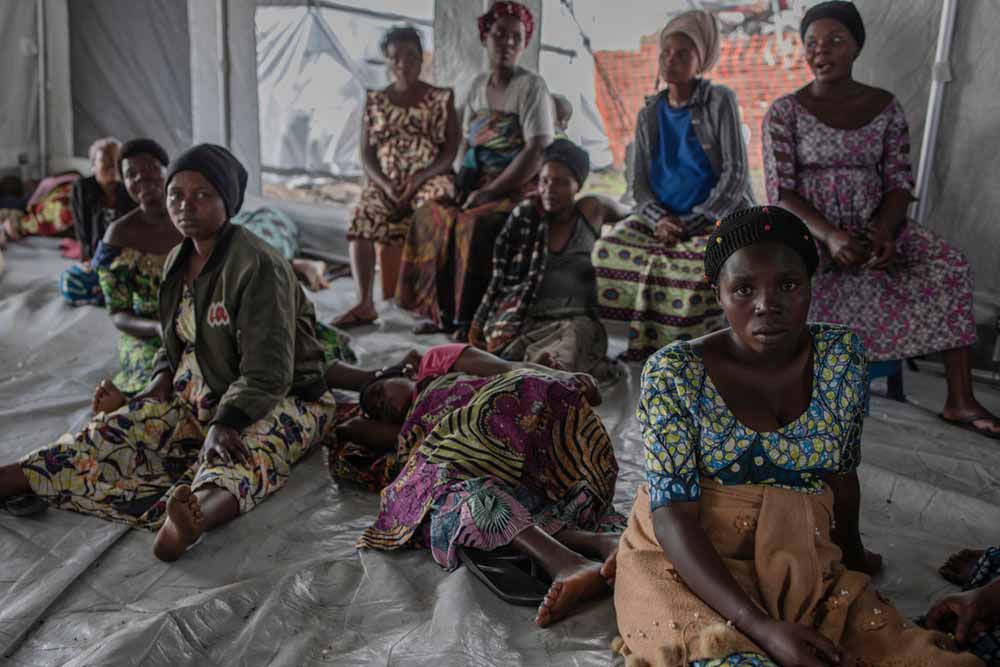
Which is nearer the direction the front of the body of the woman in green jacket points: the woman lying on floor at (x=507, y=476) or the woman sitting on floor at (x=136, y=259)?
the woman lying on floor

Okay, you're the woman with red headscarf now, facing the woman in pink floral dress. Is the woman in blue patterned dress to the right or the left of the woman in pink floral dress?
right

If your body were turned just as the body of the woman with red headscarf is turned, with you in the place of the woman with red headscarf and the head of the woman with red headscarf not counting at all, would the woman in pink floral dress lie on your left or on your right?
on your left

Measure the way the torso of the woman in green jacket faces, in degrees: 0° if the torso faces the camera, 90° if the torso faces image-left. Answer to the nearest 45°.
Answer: approximately 45°

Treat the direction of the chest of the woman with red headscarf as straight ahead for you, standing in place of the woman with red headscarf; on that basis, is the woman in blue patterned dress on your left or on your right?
on your left

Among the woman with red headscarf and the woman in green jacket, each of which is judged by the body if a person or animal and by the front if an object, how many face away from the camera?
0

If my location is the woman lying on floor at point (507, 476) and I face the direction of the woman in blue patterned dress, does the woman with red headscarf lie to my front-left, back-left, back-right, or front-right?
back-left

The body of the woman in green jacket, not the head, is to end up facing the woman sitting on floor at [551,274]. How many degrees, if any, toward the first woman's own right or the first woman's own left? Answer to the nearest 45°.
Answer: approximately 180°

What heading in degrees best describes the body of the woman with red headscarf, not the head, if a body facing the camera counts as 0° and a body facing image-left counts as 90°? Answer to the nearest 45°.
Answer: approximately 45°

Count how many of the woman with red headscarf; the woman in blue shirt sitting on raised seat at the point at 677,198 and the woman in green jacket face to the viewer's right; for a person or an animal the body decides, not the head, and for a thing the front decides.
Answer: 0

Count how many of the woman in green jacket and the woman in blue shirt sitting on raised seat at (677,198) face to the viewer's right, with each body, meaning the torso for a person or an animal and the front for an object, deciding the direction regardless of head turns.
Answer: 0

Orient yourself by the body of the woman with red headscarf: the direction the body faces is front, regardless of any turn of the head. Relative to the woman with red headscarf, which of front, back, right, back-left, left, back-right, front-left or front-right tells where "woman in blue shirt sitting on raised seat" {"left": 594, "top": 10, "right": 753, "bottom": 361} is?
left

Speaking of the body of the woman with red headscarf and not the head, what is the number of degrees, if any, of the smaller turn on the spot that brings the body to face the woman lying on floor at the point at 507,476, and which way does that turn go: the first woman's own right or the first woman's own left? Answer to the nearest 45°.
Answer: approximately 45° to the first woman's own left

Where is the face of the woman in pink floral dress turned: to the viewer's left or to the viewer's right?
to the viewer's left
